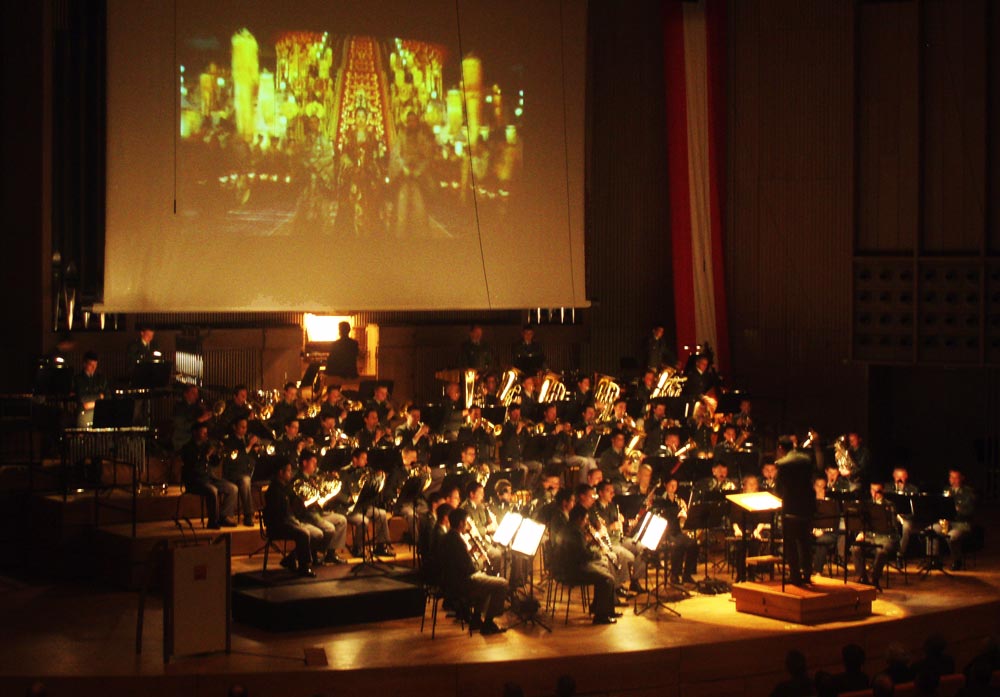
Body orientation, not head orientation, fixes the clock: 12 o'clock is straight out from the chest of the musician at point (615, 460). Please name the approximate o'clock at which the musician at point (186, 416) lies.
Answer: the musician at point (186, 416) is roughly at 4 o'clock from the musician at point (615, 460).

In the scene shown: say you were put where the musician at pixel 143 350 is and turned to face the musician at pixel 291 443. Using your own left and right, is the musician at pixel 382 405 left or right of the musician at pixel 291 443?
left

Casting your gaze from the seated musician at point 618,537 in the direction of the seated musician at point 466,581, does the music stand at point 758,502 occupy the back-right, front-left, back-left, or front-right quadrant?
back-left

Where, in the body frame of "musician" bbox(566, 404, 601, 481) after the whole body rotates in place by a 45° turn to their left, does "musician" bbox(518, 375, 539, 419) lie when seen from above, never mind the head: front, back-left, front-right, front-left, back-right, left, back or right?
back-left

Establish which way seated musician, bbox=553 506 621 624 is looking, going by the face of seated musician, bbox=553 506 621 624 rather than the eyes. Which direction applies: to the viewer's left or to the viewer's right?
to the viewer's right

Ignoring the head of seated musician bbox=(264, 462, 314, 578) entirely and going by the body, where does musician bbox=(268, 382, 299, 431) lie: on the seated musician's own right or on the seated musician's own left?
on the seated musician's own left

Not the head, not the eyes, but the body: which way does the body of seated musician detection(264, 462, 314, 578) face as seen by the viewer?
to the viewer's right

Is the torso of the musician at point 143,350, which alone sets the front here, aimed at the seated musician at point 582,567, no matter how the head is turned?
yes
